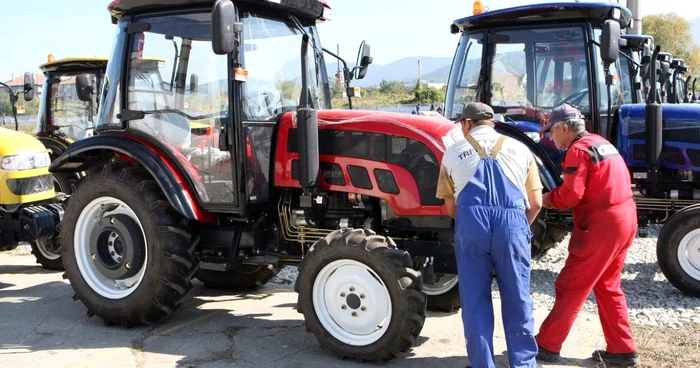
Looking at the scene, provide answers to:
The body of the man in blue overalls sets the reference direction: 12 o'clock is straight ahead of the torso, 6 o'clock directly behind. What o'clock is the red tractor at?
The red tractor is roughly at 10 o'clock from the man in blue overalls.

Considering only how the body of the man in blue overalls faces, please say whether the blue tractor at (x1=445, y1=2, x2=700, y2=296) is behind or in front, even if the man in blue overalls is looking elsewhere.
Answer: in front

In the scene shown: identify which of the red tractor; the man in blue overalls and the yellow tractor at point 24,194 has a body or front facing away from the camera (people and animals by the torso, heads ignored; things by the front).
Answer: the man in blue overalls

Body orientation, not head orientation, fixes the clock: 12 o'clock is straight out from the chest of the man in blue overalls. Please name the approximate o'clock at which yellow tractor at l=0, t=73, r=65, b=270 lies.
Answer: The yellow tractor is roughly at 10 o'clock from the man in blue overalls.

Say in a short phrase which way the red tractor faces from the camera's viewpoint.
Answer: facing the viewer and to the right of the viewer

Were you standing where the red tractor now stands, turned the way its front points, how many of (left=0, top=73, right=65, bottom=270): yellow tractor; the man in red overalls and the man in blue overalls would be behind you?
1

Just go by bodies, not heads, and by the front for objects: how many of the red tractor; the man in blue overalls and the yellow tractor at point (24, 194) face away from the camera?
1

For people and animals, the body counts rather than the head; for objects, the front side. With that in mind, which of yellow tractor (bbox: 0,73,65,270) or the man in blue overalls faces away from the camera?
the man in blue overalls

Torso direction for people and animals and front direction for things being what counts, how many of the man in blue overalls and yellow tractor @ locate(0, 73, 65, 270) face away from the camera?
1

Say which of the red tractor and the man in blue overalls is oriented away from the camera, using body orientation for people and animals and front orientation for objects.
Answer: the man in blue overalls

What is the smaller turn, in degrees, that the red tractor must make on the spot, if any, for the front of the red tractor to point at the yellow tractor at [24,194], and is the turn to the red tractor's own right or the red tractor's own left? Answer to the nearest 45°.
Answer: approximately 180°

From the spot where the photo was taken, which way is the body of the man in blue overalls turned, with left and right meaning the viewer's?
facing away from the viewer
